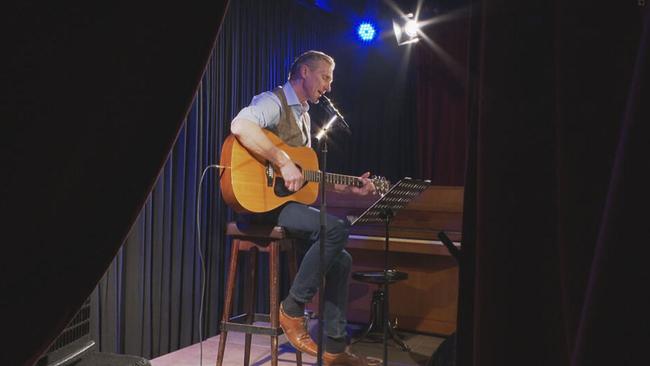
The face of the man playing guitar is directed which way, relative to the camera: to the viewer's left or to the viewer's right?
to the viewer's right

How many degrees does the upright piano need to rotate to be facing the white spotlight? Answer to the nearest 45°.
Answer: approximately 135° to its right

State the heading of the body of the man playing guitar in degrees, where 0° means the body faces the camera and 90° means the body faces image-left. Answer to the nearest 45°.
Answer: approximately 315°

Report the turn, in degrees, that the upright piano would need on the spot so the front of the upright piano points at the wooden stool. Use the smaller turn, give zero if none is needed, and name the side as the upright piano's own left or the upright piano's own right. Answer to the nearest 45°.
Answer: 0° — it already faces it

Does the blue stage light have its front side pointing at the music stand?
yes

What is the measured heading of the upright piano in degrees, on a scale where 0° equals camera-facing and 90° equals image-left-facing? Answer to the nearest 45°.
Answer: approximately 45°

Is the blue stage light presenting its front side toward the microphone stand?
yes

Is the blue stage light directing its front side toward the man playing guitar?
yes

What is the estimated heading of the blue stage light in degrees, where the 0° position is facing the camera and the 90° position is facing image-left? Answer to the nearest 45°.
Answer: approximately 0°

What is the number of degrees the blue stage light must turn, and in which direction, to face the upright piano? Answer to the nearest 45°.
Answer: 0° — it already faces it
